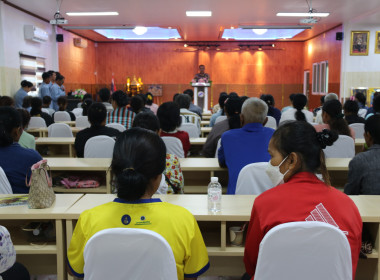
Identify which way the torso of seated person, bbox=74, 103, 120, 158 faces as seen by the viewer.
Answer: away from the camera

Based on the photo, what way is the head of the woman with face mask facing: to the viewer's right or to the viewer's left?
to the viewer's left

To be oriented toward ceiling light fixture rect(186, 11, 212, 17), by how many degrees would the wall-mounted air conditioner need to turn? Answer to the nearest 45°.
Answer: approximately 45° to its left

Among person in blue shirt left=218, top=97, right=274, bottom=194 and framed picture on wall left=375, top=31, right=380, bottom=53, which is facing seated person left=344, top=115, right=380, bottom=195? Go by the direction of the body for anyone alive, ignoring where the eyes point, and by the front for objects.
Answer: the framed picture on wall

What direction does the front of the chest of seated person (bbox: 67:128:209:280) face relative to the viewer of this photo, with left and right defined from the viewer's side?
facing away from the viewer

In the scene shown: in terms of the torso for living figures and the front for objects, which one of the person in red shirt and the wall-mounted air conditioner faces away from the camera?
the person in red shirt

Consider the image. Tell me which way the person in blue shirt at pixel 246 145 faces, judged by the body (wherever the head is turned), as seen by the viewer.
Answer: away from the camera
